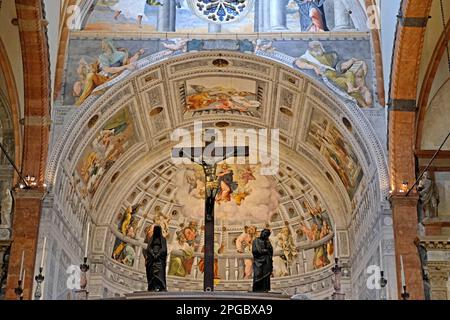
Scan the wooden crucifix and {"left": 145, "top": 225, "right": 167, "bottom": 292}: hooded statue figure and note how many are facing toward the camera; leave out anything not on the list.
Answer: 2

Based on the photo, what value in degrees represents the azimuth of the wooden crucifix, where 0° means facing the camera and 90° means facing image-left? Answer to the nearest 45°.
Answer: approximately 0°
